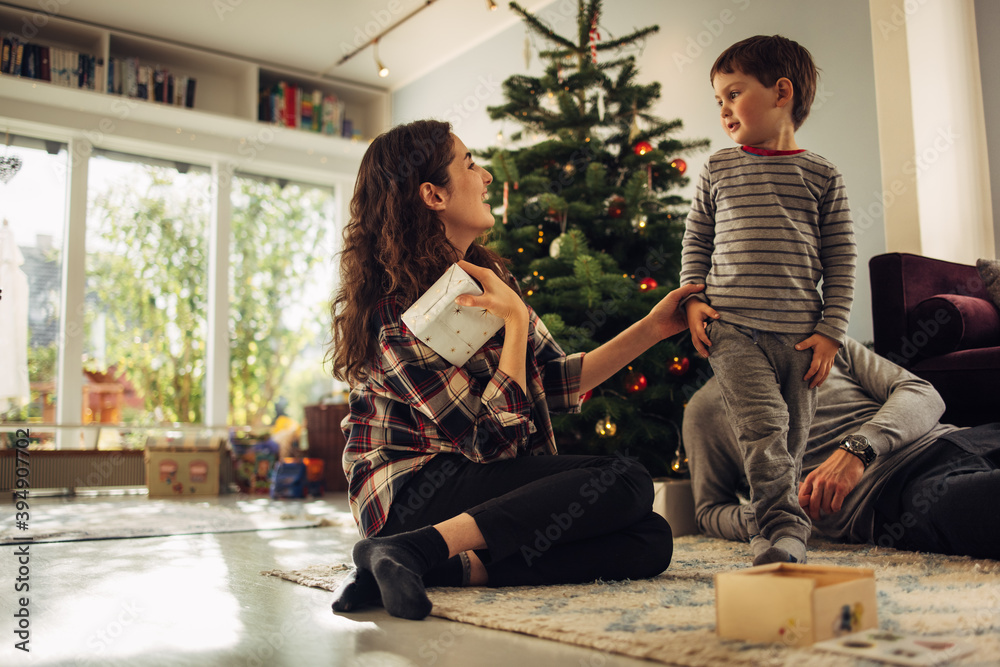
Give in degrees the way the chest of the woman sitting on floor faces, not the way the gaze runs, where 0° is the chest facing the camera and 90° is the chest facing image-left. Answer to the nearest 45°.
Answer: approximately 270°

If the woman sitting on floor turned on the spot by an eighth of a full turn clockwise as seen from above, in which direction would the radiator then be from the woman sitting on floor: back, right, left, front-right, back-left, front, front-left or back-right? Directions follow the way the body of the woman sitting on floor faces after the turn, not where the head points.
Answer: back

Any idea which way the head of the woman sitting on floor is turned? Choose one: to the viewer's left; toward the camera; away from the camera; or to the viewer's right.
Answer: to the viewer's right

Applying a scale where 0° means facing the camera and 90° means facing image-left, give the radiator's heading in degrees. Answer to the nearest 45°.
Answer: approximately 0°

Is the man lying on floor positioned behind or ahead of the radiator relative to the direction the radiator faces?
ahead
